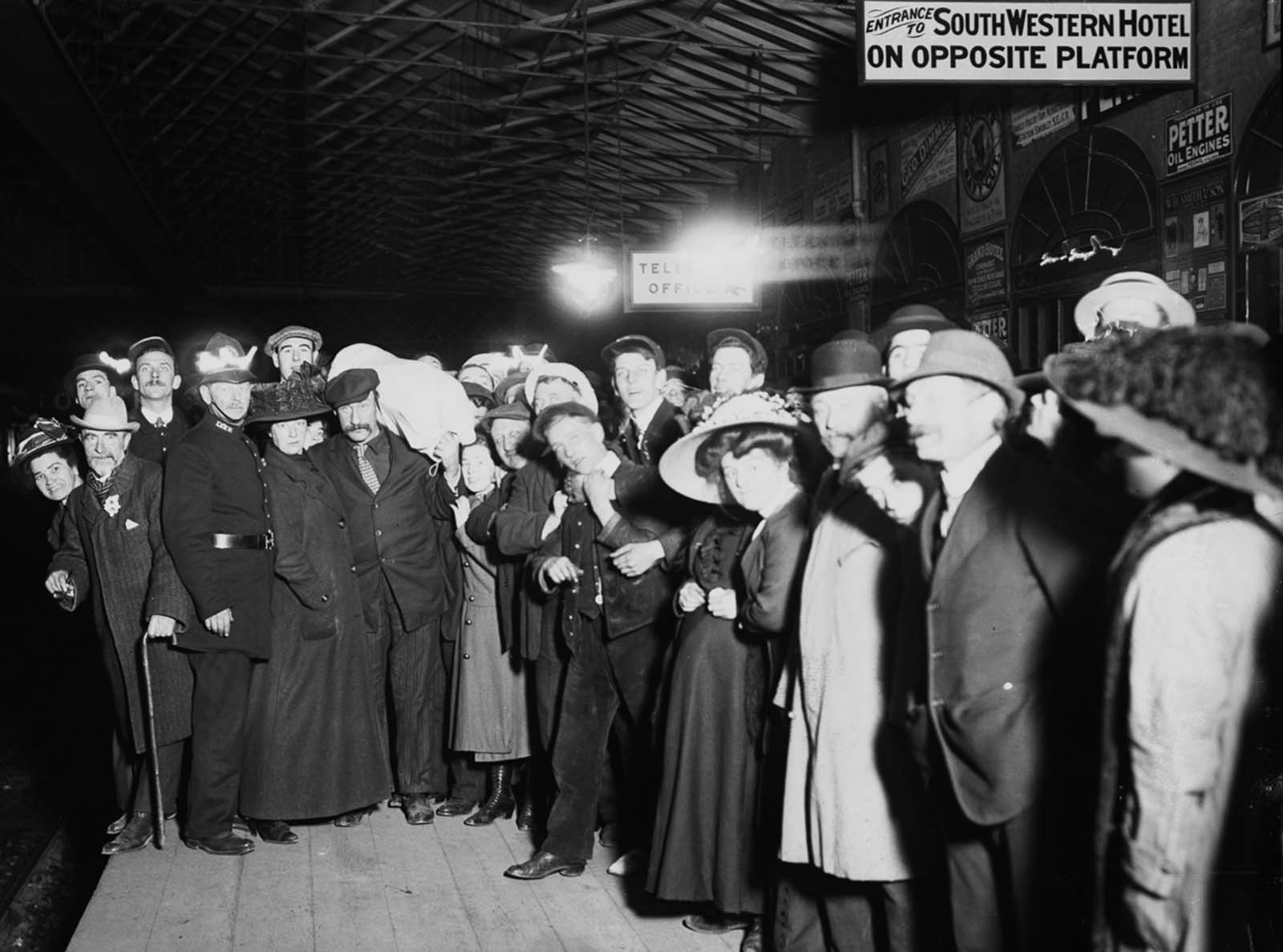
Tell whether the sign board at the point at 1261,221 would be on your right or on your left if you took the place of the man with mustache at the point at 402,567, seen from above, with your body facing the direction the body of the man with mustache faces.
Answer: on your left

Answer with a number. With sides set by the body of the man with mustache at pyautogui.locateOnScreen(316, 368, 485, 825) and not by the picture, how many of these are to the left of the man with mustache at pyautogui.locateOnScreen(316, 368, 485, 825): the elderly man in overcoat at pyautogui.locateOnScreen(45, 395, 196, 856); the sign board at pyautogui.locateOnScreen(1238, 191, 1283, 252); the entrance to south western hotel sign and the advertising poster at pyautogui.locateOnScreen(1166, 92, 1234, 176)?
3

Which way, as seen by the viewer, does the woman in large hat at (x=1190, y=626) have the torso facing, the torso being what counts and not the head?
to the viewer's left

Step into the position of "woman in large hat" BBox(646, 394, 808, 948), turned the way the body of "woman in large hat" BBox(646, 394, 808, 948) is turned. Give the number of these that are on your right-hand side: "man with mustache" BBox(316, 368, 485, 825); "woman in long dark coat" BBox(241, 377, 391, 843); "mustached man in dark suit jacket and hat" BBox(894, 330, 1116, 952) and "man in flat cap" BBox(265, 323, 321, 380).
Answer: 3

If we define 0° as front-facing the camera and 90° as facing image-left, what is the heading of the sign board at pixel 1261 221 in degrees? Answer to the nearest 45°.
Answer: approximately 45°

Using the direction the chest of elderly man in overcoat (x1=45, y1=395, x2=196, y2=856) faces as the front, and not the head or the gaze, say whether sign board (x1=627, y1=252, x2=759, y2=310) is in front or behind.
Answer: behind

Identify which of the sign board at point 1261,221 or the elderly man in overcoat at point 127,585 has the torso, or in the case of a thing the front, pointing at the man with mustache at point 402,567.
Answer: the sign board

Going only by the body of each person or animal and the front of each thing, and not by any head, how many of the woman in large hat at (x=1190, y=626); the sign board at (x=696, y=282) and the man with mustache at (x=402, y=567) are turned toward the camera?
2

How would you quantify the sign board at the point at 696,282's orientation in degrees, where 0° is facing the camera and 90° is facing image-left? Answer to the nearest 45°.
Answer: approximately 0°
